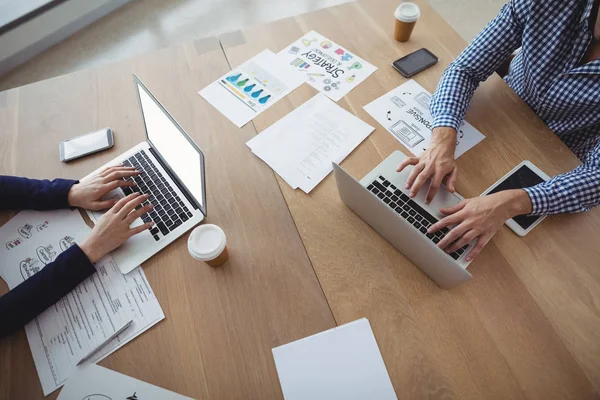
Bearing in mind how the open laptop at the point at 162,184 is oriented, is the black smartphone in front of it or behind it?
behind

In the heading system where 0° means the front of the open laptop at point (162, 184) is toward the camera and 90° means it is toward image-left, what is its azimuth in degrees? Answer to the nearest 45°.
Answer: approximately 45°

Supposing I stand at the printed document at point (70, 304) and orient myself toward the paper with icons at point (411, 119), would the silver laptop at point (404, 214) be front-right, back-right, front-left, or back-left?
front-right

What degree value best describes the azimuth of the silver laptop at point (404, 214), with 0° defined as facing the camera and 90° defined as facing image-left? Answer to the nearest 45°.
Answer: approximately 225°

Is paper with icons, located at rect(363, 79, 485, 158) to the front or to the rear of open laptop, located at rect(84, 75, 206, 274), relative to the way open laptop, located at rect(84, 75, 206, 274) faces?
to the rear

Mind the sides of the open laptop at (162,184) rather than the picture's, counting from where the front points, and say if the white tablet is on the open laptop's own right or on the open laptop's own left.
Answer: on the open laptop's own left

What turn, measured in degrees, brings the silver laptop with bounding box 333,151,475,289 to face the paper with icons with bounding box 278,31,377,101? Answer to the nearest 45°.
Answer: approximately 90° to its left

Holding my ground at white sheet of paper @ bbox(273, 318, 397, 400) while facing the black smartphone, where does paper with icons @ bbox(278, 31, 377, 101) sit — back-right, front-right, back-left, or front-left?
front-left
